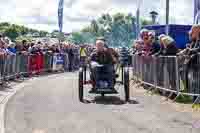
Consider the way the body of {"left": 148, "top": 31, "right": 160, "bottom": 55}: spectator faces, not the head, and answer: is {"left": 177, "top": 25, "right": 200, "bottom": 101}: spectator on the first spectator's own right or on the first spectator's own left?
on the first spectator's own left

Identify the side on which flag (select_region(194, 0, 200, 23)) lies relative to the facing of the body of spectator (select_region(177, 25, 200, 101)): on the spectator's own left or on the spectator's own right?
on the spectator's own right

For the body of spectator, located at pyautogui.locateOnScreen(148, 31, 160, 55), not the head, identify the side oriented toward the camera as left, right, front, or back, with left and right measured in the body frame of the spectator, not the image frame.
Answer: left

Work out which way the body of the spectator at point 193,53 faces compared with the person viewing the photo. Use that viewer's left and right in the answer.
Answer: facing to the left of the viewer

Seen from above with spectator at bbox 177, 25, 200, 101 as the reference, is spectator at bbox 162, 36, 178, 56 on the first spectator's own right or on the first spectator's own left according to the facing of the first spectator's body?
on the first spectator's own right

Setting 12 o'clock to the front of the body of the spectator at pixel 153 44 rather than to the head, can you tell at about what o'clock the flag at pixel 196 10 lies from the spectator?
The flag is roughly at 5 o'clock from the spectator.

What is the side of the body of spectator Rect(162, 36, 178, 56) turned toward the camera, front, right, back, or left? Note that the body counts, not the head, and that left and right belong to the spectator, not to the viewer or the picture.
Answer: left

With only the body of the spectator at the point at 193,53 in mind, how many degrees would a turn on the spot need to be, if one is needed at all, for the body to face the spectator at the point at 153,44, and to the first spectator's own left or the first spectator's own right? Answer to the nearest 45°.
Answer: approximately 90° to the first spectator's own right

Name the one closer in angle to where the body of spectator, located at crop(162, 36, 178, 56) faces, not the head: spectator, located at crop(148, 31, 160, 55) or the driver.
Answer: the driver

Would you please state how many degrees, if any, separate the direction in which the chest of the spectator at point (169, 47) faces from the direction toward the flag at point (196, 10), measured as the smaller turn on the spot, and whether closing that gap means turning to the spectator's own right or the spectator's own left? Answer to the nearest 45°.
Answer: approximately 90° to the spectator's own right

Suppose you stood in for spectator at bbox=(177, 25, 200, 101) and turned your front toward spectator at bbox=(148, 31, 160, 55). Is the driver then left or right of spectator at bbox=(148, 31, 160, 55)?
left
